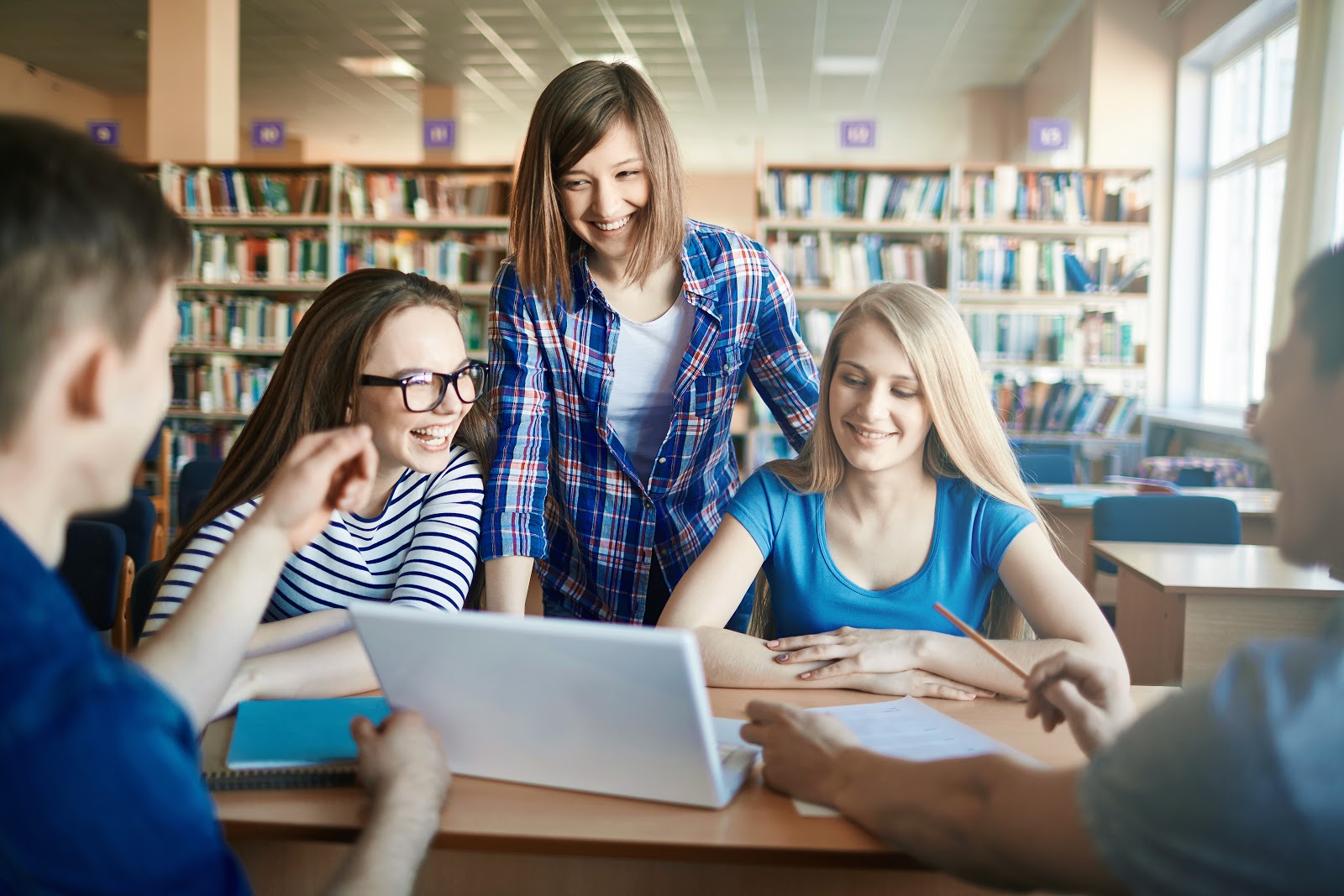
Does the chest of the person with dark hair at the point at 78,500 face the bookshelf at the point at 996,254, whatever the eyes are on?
yes

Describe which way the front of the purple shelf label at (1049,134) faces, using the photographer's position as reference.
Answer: facing the viewer

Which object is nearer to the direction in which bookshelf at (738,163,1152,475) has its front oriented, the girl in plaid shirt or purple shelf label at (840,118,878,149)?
the girl in plaid shirt

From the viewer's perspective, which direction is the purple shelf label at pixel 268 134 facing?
toward the camera

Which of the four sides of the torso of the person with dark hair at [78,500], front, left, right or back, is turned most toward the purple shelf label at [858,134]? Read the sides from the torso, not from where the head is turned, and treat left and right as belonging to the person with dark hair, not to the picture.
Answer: front

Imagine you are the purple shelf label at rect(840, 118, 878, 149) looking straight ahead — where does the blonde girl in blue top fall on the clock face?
The blonde girl in blue top is roughly at 12 o'clock from the purple shelf label.

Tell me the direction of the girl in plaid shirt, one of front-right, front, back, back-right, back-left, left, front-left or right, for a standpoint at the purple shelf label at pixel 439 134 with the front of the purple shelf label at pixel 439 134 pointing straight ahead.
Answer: front

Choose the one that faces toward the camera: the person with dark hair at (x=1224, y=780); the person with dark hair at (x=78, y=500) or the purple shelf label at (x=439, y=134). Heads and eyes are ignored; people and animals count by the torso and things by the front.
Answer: the purple shelf label

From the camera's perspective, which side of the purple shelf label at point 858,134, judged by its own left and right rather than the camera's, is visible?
front

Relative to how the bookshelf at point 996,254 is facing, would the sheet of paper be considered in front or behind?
in front

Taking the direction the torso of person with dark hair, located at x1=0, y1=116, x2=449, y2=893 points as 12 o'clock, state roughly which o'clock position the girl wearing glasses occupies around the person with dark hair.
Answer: The girl wearing glasses is roughly at 11 o'clock from the person with dark hair.

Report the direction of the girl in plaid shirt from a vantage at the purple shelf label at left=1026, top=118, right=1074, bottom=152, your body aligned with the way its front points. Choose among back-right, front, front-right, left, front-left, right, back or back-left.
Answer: front

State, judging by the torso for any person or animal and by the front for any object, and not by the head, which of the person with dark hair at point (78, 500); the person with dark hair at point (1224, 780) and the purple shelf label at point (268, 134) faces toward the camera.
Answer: the purple shelf label
